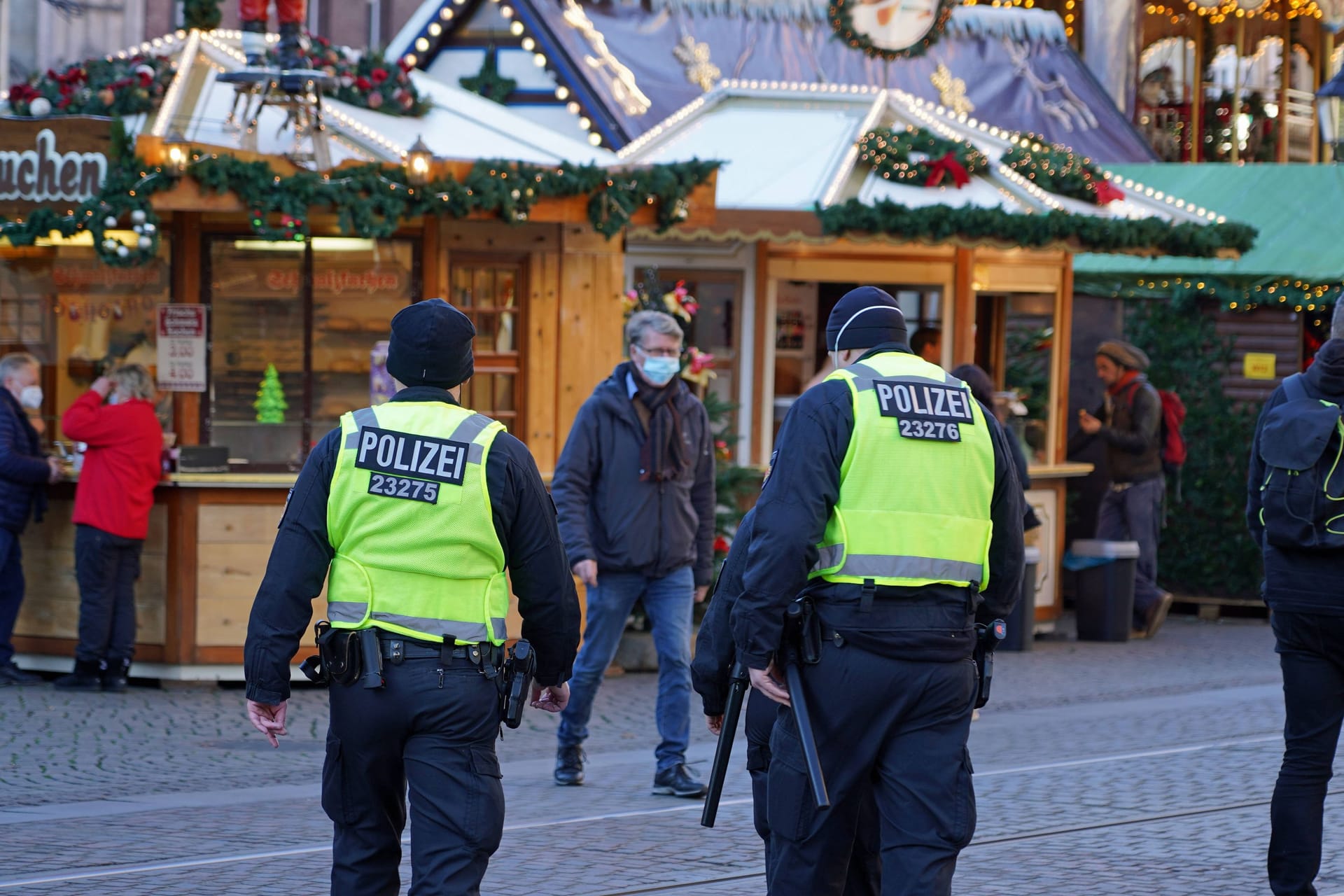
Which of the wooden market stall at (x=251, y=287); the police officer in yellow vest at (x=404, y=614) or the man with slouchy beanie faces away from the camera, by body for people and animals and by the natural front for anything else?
the police officer in yellow vest

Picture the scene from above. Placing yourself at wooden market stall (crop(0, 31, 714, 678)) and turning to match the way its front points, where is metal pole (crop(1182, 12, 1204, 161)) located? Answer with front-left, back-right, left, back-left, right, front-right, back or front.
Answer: back-left

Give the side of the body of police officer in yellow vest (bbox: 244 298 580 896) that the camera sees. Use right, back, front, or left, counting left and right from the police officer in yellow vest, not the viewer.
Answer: back

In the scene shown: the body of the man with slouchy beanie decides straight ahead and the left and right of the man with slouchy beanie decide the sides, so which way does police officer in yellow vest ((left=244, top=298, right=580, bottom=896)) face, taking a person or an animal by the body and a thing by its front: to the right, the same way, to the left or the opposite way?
to the right

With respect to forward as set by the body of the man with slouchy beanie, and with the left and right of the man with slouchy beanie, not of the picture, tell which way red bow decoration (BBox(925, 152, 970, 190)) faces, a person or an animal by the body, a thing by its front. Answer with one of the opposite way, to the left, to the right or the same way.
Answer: to the left

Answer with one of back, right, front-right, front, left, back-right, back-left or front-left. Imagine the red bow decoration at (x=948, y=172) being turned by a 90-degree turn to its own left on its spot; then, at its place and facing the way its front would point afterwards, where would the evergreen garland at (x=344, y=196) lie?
back-right

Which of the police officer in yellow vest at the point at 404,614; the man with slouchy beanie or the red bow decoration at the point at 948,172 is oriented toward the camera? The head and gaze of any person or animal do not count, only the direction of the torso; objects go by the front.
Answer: the red bow decoration

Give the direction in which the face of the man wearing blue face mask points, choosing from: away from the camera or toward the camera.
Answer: toward the camera

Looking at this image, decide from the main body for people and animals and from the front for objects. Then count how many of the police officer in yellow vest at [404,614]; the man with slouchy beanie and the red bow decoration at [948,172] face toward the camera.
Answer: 1

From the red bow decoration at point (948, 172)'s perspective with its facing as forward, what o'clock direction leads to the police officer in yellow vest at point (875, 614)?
The police officer in yellow vest is roughly at 12 o'clock from the red bow decoration.

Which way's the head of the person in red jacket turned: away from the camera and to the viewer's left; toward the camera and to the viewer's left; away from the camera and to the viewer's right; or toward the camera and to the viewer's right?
away from the camera and to the viewer's left

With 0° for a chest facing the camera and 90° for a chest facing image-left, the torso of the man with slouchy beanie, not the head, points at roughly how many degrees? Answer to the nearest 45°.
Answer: approximately 90°

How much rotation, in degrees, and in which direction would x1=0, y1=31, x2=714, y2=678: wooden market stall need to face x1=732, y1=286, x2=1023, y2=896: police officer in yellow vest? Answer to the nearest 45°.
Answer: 0° — it already faces them

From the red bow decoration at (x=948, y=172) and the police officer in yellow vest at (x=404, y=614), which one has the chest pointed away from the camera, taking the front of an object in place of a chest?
the police officer in yellow vest

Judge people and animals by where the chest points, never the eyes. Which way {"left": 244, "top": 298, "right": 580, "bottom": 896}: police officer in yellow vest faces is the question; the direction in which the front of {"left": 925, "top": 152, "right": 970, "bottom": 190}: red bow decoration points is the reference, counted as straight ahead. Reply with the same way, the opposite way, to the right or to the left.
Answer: the opposite way

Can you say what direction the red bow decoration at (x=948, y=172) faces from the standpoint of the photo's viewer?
facing the viewer

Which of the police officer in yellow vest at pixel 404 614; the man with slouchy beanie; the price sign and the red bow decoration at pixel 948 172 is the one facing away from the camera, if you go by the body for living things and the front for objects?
the police officer in yellow vest

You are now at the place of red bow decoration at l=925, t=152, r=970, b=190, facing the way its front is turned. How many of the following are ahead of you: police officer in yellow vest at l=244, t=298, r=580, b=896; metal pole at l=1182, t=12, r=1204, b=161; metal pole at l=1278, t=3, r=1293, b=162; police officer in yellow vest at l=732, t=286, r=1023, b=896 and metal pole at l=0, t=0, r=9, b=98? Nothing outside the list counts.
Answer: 2
